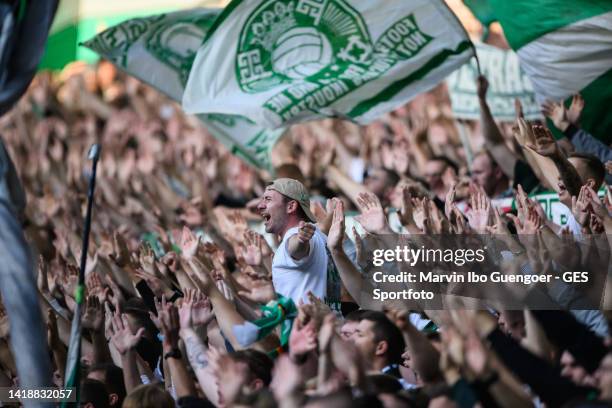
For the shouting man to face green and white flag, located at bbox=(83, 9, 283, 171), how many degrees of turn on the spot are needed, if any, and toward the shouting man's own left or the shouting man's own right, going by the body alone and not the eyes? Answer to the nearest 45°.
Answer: approximately 90° to the shouting man's own right

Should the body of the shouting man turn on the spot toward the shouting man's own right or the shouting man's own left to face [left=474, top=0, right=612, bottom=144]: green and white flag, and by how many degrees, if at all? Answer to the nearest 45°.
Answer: approximately 135° to the shouting man's own right

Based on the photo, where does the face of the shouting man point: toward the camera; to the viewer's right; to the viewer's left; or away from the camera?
to the viewer's left

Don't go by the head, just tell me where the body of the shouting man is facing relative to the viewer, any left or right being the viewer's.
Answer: facing to the left of the viewer

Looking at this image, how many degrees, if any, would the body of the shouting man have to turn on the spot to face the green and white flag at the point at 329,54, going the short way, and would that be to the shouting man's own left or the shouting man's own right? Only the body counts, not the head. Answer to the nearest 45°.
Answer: approximately 90° to the shouting man's own right
